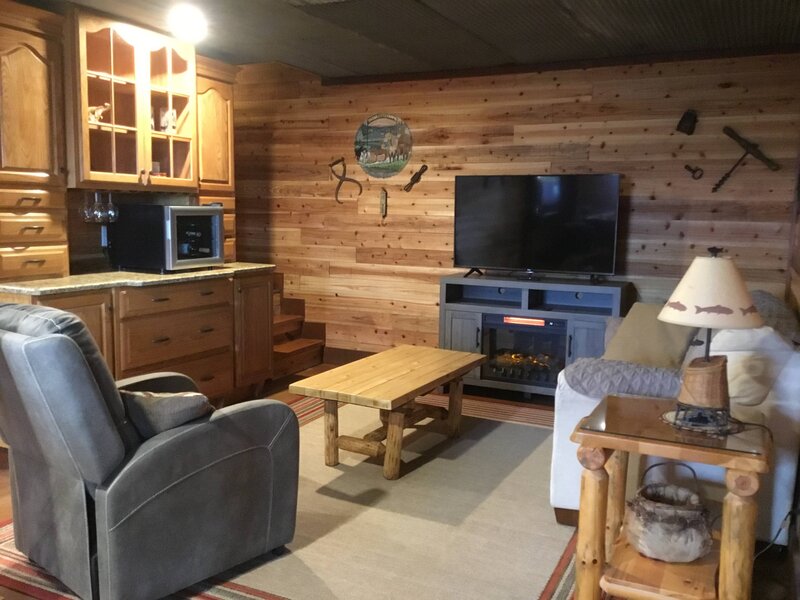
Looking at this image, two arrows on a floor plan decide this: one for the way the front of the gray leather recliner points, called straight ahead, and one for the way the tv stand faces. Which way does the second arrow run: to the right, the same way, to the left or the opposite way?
the opposite way

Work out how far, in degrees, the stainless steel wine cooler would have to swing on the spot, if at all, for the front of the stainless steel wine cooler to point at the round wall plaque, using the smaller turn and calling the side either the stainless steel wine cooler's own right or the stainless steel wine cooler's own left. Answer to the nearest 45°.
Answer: approximately 90° to the stainless steel wine cooler's own left

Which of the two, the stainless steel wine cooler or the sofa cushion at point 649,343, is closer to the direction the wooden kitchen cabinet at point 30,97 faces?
the sofa cushion

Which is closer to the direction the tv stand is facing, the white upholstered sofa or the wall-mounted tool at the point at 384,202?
the white upholstered sofa

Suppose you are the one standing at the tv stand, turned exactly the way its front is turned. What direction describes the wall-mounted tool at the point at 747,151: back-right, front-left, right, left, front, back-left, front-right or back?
left

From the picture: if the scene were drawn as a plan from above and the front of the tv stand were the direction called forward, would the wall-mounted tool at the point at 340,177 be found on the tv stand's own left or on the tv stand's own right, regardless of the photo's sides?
on the tv stand's own right

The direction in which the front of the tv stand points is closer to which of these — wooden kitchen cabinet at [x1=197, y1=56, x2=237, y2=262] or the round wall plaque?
the wooden kitchen cabinet

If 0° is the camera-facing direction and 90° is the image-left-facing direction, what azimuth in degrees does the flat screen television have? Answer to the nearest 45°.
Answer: approximately 0°

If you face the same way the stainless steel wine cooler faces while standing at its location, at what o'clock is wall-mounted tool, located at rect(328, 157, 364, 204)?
The wall-mounted tool is roughly at 9 o'clock from the stainless steel wine cooler.

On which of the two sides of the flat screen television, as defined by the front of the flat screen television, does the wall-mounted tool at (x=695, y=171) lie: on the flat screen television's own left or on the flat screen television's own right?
on the flat screen television's own left

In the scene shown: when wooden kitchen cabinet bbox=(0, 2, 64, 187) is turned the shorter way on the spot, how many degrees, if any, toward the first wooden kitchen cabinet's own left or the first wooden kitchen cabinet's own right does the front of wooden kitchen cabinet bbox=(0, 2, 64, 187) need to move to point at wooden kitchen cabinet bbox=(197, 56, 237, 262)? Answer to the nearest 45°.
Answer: approximately 90° to the first wooden kitchen cabinet's own left

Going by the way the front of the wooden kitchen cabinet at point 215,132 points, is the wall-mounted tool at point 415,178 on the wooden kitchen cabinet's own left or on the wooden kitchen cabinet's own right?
on the wooden kitchen cabinet's own left
